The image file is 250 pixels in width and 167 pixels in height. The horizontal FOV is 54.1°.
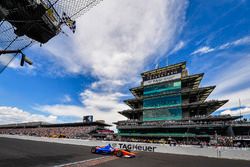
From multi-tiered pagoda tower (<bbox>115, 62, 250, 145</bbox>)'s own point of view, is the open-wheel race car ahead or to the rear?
ahead

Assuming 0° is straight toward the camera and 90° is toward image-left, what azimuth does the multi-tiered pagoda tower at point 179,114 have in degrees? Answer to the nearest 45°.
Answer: approximately 45°
